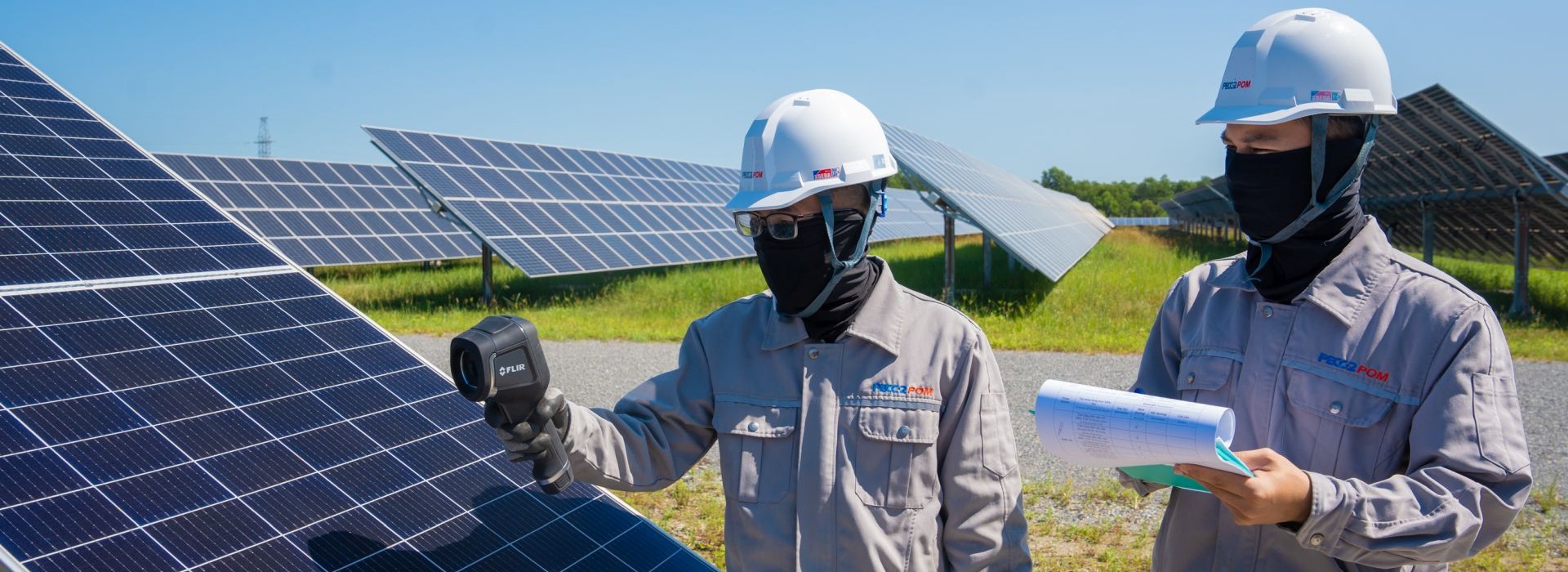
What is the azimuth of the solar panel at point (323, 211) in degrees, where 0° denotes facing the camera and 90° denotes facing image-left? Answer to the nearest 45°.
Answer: approximately 315°

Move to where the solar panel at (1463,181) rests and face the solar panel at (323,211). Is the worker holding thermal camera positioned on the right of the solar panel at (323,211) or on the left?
left

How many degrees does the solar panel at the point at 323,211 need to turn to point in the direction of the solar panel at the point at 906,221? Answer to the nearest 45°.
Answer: approximately 90° to its left

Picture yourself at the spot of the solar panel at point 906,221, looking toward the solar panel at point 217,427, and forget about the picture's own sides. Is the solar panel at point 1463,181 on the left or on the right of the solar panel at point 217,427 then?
left

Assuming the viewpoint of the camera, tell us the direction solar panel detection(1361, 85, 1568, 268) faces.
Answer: facing away from the viewer and to the right of the viewer

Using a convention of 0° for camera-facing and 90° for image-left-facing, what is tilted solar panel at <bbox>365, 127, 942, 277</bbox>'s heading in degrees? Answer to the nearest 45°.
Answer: approximately 315°

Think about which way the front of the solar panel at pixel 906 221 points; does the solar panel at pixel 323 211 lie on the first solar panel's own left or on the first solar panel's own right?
on the first solar panel's own right

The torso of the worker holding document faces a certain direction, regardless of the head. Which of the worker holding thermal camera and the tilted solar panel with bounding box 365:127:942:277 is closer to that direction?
the worker holding thermal camera

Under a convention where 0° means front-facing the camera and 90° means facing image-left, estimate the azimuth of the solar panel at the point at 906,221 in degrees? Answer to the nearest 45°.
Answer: approximately 315°

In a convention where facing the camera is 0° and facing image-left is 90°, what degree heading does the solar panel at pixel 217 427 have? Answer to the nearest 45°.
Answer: approximately 315°

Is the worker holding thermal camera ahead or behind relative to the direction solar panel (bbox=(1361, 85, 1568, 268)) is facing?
behind

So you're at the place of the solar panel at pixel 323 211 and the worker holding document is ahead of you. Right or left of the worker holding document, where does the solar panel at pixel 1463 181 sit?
left
